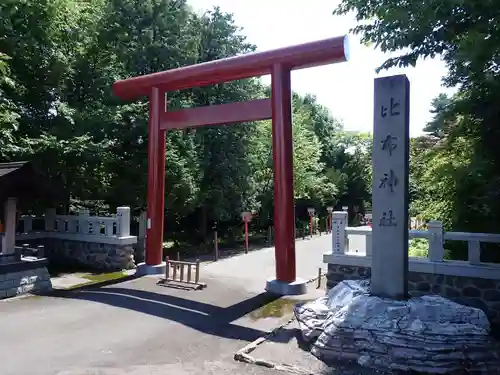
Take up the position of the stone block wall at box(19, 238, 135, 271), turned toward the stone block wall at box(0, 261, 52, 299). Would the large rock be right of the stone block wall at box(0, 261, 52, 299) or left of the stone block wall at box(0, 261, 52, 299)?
left

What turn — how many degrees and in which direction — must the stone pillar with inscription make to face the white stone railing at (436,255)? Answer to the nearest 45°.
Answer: approximately 135° to its left

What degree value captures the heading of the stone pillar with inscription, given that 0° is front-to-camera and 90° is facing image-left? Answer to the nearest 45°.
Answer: approximately 0°

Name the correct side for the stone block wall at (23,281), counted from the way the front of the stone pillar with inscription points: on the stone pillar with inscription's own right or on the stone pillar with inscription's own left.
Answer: on the stone pillar with inscription's own right

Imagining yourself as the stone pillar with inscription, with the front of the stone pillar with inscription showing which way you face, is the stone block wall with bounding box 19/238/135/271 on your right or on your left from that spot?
on your right
